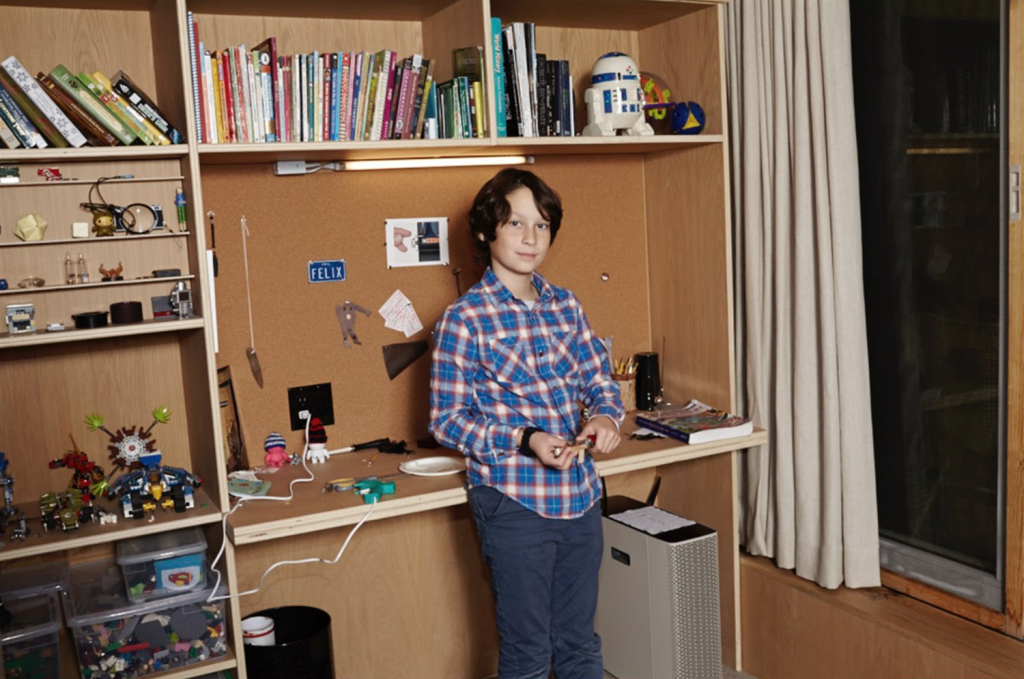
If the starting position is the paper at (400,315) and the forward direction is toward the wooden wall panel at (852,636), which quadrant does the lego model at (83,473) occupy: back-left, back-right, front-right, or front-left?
back-right

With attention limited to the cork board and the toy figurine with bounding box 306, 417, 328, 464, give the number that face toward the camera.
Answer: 2

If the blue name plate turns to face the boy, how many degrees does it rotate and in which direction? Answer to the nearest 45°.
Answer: approximately 45° to its left

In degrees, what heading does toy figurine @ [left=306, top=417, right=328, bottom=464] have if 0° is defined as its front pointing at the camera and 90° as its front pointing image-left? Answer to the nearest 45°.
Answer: approximately 0°

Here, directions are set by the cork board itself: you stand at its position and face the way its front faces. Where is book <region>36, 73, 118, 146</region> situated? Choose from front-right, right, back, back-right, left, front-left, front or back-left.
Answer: front-right

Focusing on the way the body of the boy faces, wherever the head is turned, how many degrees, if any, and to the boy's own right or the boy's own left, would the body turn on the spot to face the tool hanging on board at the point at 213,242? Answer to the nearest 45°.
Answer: approximately 135° to the boy's own right

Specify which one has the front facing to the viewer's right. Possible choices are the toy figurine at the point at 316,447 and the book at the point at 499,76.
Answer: the book

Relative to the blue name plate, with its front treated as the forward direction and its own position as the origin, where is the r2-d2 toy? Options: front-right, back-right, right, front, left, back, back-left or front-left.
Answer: left

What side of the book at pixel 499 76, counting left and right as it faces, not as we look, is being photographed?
right
